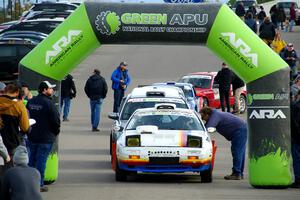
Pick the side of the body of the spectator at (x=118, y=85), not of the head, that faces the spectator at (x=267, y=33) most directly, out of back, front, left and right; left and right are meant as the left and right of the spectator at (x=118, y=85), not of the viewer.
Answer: left

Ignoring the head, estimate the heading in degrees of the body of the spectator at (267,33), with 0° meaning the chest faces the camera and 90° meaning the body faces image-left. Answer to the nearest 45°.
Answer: approximately 180°

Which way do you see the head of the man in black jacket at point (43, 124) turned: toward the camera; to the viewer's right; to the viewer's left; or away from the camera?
to the viewer's right

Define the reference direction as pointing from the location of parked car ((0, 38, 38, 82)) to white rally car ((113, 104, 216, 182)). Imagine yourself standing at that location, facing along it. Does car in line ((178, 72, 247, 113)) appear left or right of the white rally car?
left

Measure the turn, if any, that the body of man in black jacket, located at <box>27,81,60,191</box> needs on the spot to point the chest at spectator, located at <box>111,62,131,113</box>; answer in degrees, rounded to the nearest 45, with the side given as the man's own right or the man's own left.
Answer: approximately 45° to the man's own left

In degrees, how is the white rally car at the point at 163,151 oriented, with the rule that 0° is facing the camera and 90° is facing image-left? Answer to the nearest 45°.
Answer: approximately 0°
